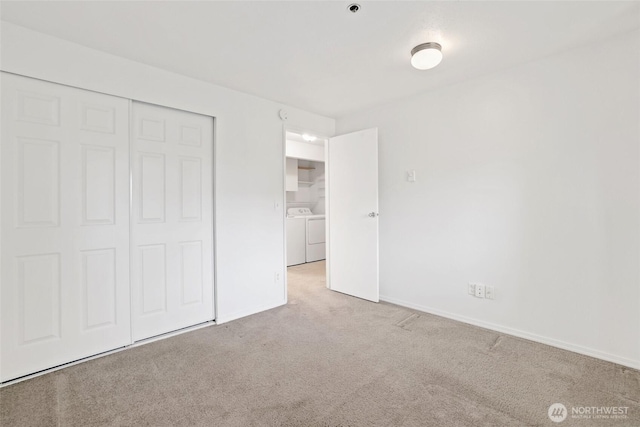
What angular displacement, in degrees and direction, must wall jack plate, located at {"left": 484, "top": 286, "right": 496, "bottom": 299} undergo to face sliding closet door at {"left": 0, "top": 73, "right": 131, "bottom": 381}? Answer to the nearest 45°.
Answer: approximately 45° to its right

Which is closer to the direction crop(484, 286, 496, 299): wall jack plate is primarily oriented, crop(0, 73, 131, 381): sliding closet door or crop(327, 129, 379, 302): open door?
the sliding closet door
